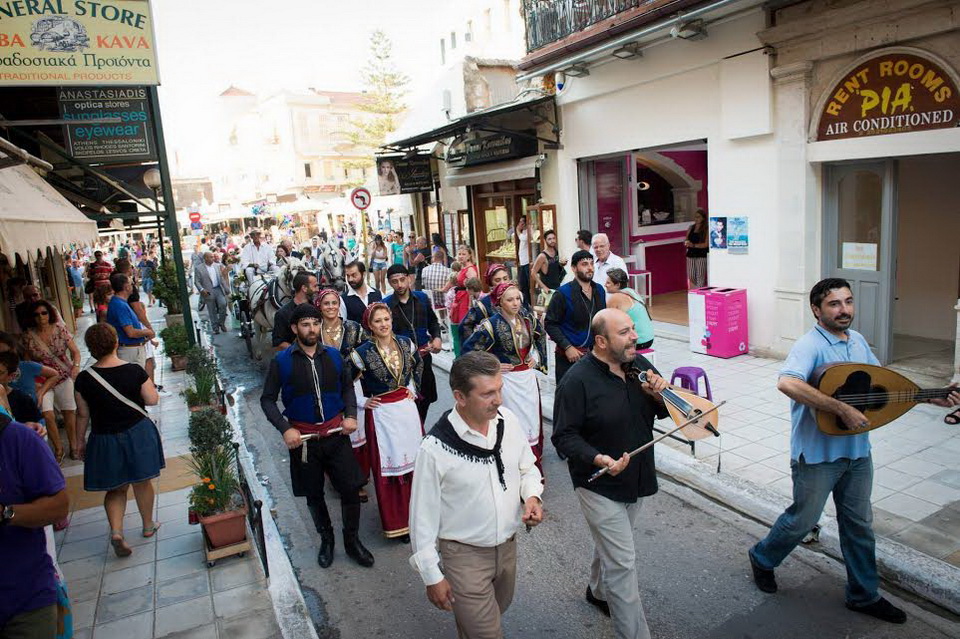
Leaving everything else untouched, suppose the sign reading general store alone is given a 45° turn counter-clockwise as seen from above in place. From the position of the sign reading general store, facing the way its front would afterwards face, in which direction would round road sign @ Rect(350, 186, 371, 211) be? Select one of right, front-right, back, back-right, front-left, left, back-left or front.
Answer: left

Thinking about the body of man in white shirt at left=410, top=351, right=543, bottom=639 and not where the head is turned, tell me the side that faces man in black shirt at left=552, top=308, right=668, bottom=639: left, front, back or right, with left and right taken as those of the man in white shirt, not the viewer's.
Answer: left

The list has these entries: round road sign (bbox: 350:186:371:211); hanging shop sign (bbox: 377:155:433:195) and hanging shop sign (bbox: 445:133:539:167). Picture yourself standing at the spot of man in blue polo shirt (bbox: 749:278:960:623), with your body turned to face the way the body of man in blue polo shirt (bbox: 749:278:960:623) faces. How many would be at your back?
3

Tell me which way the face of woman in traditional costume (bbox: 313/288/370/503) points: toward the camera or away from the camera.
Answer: toward the camera

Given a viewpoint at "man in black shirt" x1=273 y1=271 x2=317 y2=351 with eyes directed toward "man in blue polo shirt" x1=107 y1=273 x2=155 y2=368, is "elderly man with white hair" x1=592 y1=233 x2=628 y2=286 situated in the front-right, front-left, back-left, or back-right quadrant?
back-right

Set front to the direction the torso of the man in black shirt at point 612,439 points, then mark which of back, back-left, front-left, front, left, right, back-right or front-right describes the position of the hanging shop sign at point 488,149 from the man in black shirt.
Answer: back-left

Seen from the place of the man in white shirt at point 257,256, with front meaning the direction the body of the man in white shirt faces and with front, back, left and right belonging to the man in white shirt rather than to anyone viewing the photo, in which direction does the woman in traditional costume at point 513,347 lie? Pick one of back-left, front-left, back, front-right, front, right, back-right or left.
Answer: front

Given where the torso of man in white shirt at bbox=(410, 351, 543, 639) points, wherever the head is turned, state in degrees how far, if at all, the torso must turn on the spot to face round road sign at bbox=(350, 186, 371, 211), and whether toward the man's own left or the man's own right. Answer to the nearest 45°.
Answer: approximately 135° to the man's own left

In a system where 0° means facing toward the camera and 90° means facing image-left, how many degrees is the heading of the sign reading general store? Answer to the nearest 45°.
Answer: approximately 0°

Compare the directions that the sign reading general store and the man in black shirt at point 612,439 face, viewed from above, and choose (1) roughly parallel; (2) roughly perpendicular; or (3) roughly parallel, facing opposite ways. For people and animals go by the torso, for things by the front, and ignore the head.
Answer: roughly parallel

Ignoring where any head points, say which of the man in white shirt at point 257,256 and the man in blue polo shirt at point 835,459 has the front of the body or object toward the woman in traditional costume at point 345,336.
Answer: the man in white shirt

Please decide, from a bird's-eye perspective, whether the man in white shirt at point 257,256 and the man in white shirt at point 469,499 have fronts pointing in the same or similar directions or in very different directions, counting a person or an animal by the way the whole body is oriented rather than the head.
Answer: same or similar directions

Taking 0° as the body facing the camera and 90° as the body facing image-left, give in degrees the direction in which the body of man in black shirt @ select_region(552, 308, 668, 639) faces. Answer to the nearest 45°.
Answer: approximately 315°
